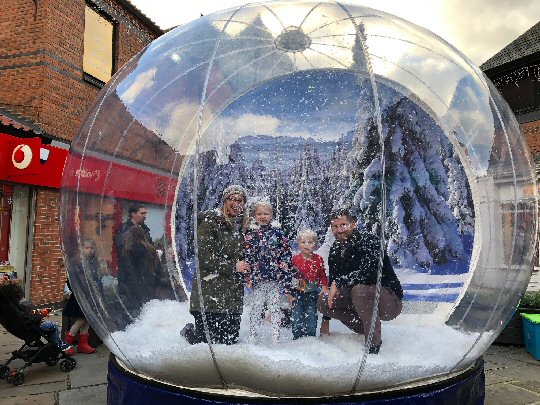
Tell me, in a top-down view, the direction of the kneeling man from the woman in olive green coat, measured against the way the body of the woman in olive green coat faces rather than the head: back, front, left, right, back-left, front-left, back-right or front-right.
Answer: front-left

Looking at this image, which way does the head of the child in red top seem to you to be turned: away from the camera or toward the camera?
toward the camera

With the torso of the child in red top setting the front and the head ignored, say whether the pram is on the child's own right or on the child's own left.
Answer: on the child's own right

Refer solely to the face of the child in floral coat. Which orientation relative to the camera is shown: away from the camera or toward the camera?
toward the camera

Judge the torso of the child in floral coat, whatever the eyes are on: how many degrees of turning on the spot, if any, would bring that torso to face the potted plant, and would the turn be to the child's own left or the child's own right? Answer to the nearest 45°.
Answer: approximately 135° to the child's own left

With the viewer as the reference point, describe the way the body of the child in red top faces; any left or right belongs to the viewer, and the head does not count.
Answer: facing the viewer

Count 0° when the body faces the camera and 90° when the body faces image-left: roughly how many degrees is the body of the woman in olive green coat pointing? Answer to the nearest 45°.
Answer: approximately 315°

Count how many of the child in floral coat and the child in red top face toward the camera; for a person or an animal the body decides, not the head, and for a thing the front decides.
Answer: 2

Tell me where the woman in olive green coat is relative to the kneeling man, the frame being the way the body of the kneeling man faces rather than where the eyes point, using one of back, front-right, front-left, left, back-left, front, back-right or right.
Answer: front-right

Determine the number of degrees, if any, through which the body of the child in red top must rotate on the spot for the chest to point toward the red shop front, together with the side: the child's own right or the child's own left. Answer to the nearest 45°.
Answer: approximately 135° to the child's own right

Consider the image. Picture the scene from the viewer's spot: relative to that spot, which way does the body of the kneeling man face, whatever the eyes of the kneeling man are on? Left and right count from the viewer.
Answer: facing the viewer and to the left of the viewer

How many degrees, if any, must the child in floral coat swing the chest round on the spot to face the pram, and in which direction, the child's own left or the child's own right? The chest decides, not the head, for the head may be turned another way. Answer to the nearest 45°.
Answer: approximately 135° to the child's own right

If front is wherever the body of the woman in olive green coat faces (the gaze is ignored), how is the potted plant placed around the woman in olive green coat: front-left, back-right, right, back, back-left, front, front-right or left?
left

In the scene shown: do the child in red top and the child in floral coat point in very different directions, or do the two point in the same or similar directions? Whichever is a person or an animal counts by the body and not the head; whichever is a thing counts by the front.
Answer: same or similar directions

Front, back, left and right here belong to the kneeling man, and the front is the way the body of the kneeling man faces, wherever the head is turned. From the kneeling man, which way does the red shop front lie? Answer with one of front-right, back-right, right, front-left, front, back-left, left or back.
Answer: right

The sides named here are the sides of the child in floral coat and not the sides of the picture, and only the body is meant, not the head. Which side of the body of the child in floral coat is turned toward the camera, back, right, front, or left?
front
